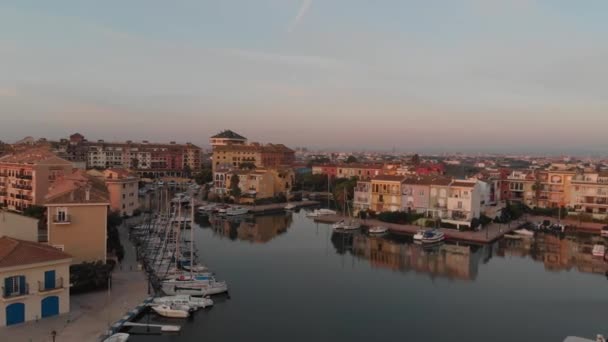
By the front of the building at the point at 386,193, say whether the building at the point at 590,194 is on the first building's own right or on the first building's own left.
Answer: on the first building's own left

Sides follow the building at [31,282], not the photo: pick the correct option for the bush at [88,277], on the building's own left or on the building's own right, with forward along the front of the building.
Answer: on the building's own left

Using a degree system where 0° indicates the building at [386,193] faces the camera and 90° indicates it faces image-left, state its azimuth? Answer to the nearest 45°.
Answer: approximately 0°

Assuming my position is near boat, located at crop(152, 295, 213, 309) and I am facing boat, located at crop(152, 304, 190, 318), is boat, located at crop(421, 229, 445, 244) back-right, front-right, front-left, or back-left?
back-left

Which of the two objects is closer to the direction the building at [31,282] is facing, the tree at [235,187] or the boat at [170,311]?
the boat

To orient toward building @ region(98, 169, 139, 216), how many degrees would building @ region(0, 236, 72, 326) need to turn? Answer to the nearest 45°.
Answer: approximately 135° to its left

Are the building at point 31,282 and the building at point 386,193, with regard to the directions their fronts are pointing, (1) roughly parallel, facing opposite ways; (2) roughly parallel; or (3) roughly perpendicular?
roughly perpendicular

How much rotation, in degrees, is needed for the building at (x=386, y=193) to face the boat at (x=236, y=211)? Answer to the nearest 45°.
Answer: approximately 90° to its right

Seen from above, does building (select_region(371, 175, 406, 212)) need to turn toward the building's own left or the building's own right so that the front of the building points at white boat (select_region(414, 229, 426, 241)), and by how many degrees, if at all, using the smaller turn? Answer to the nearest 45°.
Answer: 0° — it already faces it

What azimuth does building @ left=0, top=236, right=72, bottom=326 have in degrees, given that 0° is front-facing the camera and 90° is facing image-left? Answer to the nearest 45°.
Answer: approximately 315°
